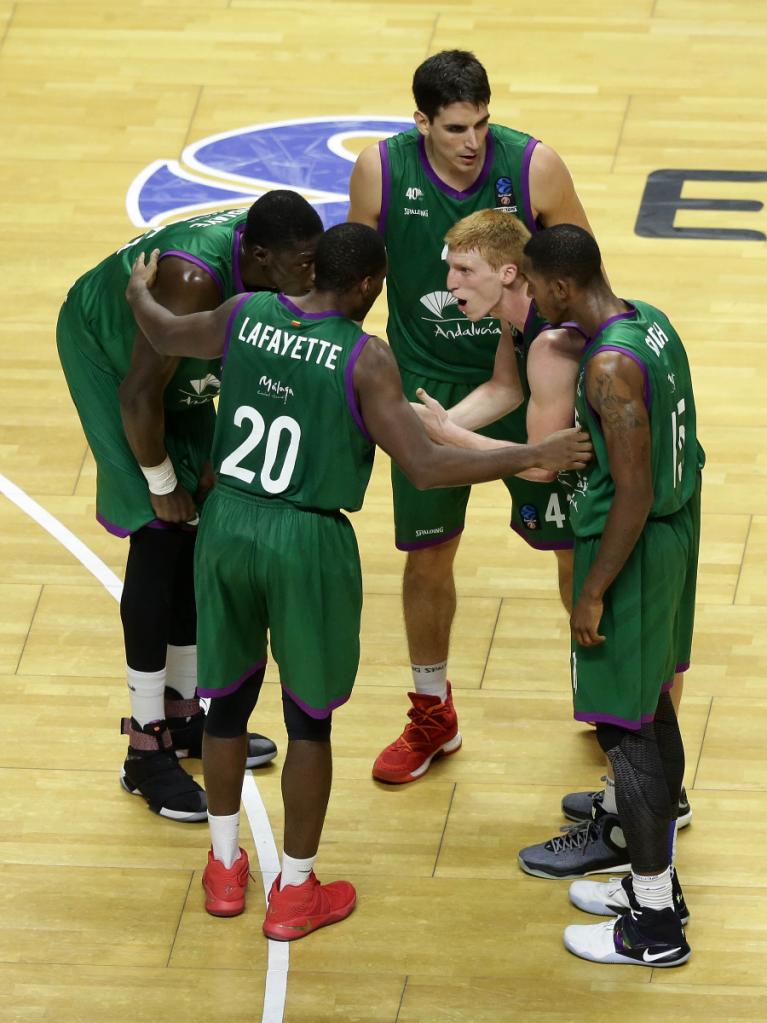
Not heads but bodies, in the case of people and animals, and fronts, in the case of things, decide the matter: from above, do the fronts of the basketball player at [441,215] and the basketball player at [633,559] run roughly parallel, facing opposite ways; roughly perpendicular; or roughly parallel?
roughly perpendicular

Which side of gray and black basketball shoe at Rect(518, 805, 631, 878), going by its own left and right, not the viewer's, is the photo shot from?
left

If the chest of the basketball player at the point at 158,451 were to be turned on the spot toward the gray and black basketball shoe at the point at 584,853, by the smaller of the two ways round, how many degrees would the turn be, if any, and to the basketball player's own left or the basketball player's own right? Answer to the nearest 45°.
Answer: approximately 45° to the basketball player's own right

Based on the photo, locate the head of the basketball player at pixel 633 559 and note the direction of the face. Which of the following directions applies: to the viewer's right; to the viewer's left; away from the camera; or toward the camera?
to the viewer's left

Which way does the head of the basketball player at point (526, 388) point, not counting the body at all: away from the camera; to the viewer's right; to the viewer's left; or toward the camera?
to the viewer's left

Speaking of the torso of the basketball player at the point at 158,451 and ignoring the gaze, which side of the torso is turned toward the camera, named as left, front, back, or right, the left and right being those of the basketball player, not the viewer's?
right

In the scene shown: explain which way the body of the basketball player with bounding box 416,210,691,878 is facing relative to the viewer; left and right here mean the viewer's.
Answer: facing to the left of the viewer

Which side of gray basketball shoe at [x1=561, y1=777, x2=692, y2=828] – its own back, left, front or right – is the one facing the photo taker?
left
